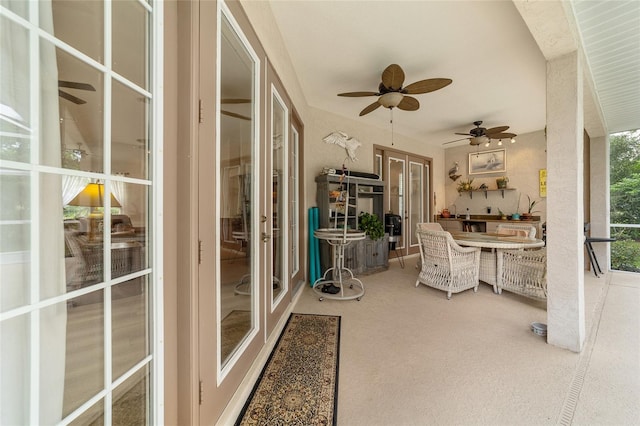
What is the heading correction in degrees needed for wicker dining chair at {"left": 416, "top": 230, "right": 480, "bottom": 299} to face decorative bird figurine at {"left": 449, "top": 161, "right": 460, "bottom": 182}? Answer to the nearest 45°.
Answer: approximately 45° to its left

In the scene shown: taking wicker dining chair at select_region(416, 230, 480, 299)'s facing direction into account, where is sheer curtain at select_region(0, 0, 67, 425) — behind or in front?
behind

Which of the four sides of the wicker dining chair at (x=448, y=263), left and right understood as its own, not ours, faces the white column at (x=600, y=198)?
front

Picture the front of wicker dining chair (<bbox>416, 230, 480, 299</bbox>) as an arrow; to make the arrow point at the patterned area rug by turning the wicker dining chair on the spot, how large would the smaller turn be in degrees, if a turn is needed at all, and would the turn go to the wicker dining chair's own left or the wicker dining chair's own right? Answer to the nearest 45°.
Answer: approximately 135° to the wicker dining chair's own right

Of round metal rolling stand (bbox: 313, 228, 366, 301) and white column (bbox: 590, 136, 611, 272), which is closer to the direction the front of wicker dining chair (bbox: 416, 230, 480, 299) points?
the white column

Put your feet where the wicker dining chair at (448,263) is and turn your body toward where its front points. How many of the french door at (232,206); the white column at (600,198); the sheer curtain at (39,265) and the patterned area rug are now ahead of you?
1

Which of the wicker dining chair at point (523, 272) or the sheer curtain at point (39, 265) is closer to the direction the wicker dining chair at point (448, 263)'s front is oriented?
the wicker dining chair

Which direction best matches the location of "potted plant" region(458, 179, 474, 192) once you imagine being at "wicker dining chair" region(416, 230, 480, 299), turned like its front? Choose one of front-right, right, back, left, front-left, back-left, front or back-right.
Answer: front-left

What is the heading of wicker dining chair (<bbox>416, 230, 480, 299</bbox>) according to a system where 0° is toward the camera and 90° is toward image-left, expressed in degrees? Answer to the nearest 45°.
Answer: approximately 225°

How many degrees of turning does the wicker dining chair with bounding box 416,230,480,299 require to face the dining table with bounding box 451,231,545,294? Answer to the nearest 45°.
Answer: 0° — it already faces it
